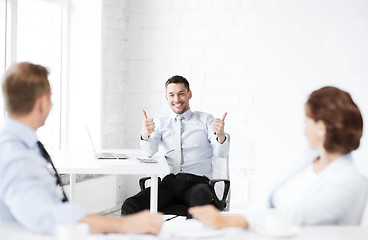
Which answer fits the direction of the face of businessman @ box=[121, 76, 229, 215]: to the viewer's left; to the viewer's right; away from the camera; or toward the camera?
toward the camera

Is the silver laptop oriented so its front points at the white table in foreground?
no

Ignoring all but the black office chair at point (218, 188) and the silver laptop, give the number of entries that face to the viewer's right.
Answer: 1

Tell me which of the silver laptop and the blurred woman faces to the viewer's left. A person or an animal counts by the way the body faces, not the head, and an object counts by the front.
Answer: the blurred woman

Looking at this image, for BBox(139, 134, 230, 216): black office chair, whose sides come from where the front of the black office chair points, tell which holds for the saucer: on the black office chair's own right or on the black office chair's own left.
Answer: on the black office chair's own left

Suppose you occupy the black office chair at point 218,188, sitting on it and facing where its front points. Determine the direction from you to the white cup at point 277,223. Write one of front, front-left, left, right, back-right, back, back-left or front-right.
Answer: front-left

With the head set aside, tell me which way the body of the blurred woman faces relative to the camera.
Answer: to the viewer's left

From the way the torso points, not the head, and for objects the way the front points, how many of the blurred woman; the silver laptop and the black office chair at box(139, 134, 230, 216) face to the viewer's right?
1

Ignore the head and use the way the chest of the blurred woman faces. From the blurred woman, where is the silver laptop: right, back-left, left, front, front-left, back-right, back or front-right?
front-right

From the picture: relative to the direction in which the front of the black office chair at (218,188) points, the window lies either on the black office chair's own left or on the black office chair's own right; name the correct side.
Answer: on the black office chair's own right

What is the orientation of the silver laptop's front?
to the viewer's right

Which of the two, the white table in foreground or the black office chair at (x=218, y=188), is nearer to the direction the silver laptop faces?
the black office chair

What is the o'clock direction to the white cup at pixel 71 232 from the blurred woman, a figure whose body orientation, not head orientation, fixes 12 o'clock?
The white cup is roughly at 11 o'clock from the blurred woman.

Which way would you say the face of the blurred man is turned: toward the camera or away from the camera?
away from the camera

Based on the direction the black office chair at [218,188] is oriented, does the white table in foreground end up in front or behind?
in front

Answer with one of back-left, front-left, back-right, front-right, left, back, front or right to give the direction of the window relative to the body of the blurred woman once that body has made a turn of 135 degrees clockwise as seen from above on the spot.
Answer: left
